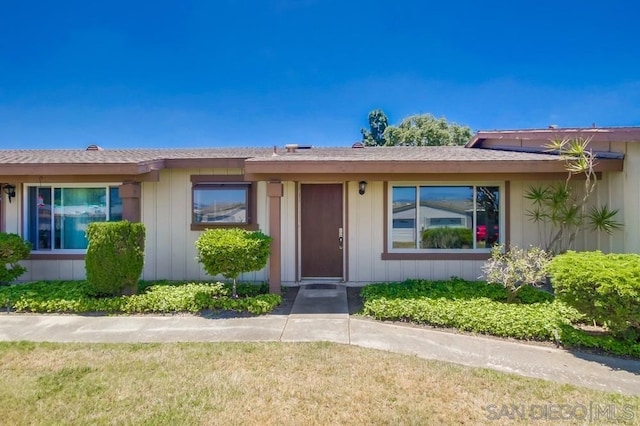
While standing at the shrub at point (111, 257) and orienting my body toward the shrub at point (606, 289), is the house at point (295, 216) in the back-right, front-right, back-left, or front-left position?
front-left

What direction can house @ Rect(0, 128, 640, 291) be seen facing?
toward the camera

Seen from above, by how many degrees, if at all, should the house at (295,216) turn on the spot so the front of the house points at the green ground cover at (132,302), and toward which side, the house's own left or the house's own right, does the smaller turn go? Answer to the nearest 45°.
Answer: approximately 45° to the house's own right

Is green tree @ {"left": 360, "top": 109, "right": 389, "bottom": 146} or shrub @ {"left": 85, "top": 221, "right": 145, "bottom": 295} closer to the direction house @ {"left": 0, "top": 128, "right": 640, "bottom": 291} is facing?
the shrub

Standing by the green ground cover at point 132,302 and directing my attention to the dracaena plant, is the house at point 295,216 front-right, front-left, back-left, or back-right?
front-left

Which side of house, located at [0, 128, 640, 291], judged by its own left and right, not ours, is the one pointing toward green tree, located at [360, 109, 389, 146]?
back

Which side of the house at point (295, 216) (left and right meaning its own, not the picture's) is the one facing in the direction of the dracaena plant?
left
